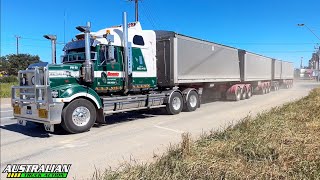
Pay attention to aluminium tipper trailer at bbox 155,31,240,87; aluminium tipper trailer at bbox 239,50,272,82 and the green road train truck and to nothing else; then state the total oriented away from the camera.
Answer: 0

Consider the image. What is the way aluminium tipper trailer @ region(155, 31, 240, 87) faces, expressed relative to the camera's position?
facing the viewer and to the left of the viewer

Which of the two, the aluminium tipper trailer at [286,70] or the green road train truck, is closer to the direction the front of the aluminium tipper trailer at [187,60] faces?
the green road train truck

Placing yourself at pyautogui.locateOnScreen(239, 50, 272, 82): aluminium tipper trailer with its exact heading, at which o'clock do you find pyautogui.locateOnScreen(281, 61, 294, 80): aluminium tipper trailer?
pyautogui.locateOnScreen(281, 61, 294, 80): aluminium tipper trailer is roughly at 5 o'clock from pyautogui.locateOnScreen(239, 50, 272, 82): aluminium tipper trailer.

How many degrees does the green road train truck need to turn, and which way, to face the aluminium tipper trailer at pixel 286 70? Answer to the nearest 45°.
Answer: approximately 180°

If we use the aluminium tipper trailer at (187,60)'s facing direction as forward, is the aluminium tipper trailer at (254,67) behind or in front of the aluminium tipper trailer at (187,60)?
behind

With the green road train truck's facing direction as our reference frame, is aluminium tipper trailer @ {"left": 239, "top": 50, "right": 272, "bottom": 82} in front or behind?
behind

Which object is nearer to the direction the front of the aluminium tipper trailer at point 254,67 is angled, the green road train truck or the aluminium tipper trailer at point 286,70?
the green road train truck

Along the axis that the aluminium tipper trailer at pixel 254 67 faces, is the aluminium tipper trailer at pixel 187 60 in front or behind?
in front

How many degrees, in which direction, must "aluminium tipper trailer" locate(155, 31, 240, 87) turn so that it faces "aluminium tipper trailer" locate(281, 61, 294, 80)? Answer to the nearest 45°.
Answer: approximately 180°

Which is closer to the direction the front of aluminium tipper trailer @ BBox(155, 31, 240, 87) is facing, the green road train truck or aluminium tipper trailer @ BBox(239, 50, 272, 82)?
the green road train truck

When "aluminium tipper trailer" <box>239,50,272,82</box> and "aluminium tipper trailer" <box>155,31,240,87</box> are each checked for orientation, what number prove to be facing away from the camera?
0
